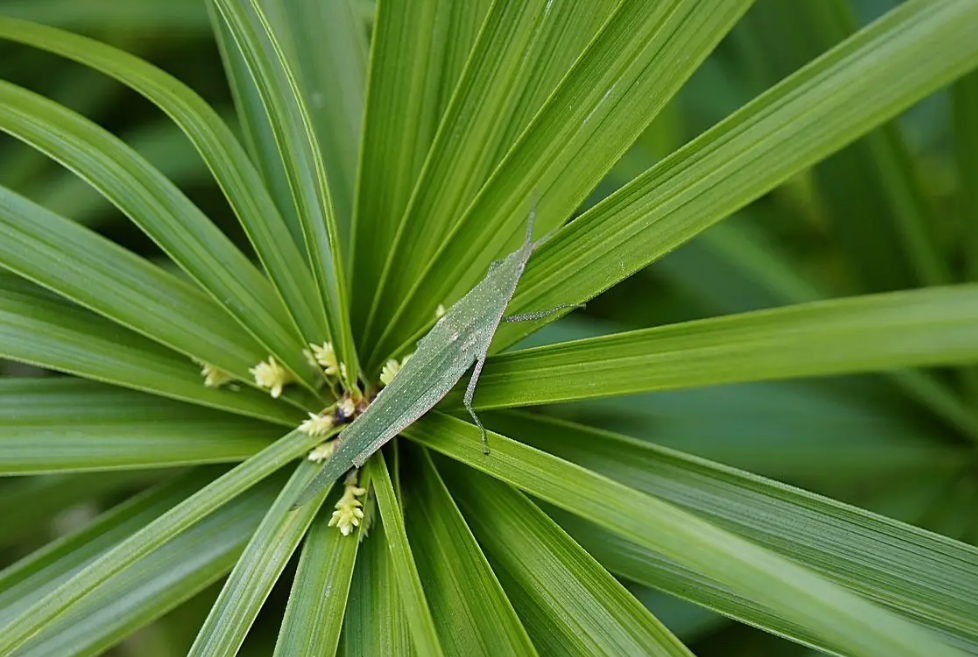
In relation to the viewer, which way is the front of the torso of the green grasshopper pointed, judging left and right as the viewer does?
facing away from the viewer and to the right of the viewer
